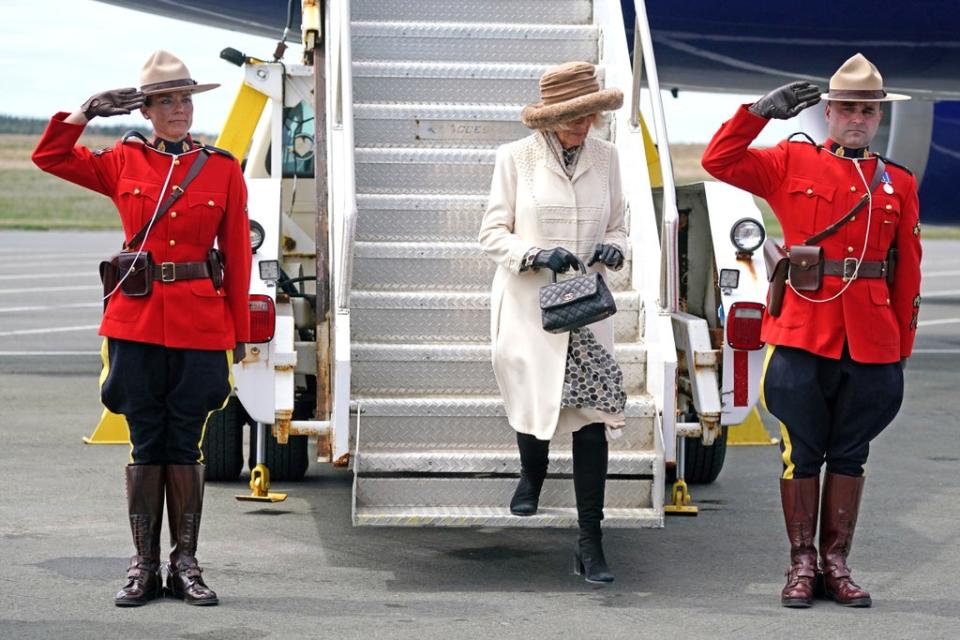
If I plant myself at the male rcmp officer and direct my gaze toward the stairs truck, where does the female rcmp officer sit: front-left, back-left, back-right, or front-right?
front-left

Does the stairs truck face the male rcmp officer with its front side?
no

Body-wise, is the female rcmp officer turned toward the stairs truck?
no

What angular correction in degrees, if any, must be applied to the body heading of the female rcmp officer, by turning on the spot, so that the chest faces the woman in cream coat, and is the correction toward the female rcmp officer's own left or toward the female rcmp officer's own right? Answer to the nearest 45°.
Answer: approximately 90° to the female rcmp officer's own left

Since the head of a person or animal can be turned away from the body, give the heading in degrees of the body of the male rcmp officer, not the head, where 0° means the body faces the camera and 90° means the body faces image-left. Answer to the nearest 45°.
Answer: approximately 0°

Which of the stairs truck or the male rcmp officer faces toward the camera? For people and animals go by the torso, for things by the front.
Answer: the male rcmp officer

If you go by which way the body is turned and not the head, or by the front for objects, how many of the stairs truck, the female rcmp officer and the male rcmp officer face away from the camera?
1

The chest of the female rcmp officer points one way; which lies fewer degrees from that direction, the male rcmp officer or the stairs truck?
the male rcmp officer

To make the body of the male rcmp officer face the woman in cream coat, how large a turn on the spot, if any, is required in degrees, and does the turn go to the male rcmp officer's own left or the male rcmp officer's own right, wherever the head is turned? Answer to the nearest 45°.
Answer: approximately 90° to the male rcmp officer's own right

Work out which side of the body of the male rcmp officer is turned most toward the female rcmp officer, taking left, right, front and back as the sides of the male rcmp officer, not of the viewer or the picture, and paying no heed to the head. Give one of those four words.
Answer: right

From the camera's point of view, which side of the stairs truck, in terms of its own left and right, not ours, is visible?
back

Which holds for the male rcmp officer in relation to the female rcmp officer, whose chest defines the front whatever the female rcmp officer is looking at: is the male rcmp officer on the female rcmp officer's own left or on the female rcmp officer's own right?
on the female rcmp officer's own left

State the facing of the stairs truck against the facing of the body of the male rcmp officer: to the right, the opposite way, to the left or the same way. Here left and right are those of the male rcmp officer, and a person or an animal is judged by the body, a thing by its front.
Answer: the opposite way

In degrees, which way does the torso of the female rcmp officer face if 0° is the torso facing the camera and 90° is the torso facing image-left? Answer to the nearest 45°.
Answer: approximately 0°
